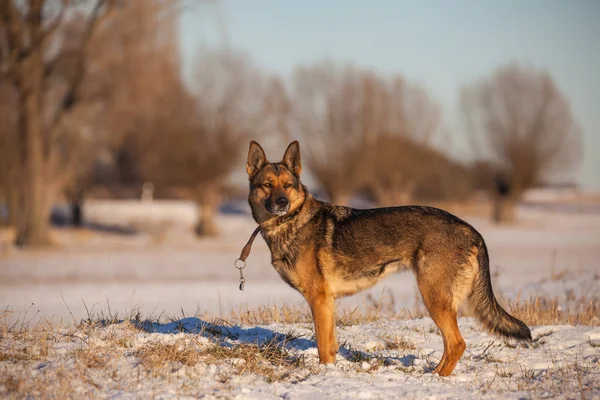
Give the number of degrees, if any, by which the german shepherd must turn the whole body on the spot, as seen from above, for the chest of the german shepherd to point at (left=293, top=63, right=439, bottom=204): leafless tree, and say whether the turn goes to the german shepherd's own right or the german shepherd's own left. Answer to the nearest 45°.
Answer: approximately 90° to the german shepherd's own right

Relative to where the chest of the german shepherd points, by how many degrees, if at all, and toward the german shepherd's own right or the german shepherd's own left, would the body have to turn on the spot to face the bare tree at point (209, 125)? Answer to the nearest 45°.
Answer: approximately 90° to the german shepherd's own right

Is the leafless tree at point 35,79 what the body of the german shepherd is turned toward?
no

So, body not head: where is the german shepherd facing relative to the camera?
to the viewer's left
